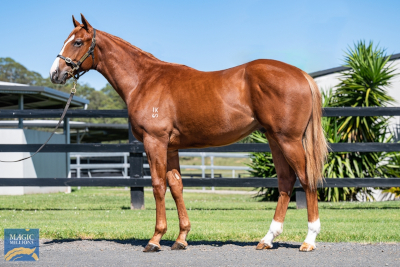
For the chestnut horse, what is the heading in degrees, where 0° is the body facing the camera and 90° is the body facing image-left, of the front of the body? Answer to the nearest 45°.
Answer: approximately 90°

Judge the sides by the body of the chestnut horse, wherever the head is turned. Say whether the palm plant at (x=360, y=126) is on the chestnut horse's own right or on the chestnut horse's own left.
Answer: on the chestnut horse's own right
